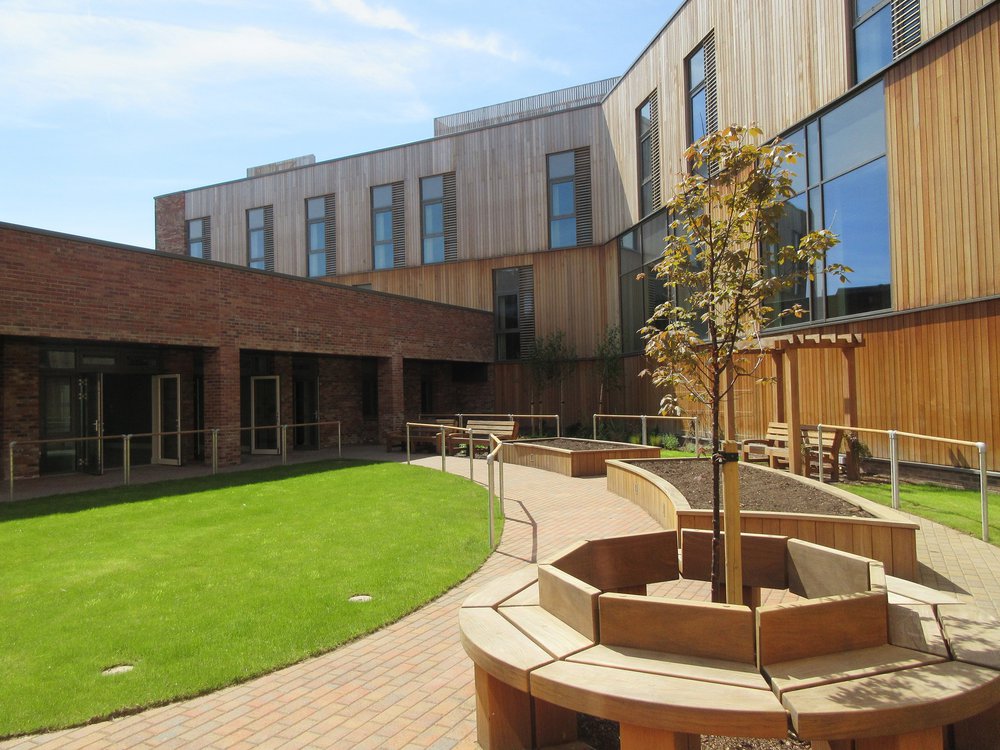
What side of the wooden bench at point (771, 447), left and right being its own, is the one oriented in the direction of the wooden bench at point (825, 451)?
left

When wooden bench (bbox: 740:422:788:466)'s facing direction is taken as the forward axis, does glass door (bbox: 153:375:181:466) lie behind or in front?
in front

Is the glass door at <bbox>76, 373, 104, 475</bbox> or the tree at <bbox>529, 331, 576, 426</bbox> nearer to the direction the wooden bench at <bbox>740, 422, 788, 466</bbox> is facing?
the glass door

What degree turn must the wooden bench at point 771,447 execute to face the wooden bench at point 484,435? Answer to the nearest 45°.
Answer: approximately 45° to its right

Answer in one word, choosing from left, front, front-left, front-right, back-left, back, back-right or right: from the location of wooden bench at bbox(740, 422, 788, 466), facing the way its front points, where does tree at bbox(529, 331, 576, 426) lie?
right

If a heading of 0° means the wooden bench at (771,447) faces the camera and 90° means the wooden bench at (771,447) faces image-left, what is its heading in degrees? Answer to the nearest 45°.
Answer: approximately 45°

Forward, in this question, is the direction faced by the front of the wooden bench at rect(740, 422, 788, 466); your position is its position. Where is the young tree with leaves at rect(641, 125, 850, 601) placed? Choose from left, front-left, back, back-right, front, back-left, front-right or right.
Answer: front-left

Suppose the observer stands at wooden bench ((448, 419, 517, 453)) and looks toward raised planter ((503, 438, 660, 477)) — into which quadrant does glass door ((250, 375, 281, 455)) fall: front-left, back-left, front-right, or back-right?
back-right

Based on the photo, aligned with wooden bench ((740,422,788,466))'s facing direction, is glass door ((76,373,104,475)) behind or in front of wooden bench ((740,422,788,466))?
in front

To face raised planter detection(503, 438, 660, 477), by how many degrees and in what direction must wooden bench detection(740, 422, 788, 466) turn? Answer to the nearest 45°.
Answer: approximately 45° to its right

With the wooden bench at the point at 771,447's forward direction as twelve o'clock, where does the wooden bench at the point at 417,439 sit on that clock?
the wooden bench at the point at 417,439 is roughly at 2 o'clock from the wooden bench at the point at 771,447.
